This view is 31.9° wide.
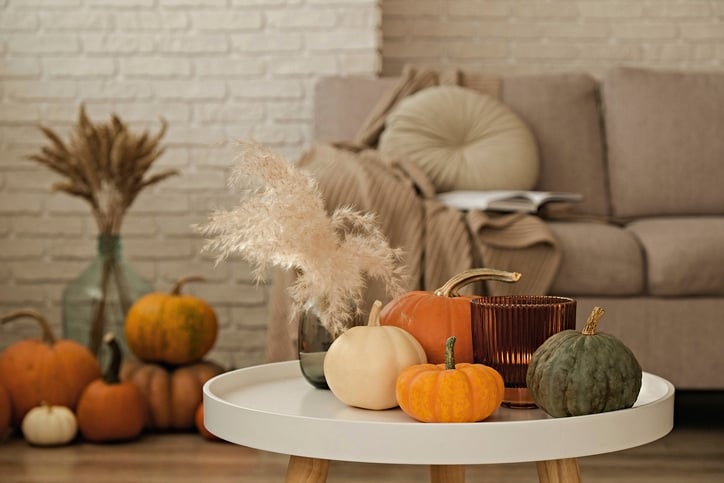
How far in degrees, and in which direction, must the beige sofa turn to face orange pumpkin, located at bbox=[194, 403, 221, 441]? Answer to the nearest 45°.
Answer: approximately 45° to its right

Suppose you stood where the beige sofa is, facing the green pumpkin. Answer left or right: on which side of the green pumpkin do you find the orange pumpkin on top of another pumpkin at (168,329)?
right

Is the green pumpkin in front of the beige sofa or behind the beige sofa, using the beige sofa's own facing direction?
in front

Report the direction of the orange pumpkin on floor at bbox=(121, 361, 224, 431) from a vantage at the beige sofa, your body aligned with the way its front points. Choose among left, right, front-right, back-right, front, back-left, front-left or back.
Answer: front-right

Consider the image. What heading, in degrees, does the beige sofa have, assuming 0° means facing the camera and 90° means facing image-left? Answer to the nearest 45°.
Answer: approximately 0°

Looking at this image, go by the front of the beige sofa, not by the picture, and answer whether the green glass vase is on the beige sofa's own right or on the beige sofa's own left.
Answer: on the beige sofa's own right

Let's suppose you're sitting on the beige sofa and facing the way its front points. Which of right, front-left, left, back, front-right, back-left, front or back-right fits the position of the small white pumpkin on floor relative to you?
front-right

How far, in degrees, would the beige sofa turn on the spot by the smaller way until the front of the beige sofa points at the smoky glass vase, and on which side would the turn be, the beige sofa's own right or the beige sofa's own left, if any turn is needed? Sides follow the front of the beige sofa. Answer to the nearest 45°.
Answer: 0° — it already faces it

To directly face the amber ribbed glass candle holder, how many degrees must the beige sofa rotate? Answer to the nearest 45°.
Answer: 0° — it already faces it

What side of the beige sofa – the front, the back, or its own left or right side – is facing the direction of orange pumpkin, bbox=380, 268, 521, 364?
front
